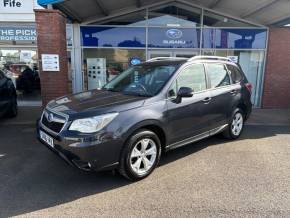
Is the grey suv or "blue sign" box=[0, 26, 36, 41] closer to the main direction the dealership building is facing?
the grey suv

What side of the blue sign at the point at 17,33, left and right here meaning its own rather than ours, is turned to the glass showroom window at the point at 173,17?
left

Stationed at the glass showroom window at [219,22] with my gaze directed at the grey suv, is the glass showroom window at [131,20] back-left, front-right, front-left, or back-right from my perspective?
front-right

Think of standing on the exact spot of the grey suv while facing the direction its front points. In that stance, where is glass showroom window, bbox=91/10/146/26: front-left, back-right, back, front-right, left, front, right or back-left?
back-right

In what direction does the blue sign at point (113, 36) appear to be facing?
toward the camera

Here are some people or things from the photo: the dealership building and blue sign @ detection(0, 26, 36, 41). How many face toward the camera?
2

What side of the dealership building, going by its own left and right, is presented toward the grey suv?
front

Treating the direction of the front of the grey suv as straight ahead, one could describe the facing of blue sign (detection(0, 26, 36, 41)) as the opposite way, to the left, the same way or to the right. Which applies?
to the left

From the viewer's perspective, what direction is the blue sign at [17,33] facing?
toward the camera

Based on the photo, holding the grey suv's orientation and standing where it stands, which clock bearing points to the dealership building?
The dealership building is roughly at 5 o'clock from the grey suv.

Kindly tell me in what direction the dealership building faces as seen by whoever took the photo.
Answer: facing the viewer

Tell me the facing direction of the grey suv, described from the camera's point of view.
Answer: facing the viewer and to the left of the viewer

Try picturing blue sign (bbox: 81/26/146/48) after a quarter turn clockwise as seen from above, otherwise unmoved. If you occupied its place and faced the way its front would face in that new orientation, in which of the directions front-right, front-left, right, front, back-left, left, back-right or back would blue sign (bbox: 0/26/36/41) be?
front

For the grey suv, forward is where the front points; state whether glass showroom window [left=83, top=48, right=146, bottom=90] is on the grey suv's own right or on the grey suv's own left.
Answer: on the grey suv's own right

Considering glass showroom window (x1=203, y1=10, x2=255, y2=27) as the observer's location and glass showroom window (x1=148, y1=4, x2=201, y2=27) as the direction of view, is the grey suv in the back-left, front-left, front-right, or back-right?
front-left
